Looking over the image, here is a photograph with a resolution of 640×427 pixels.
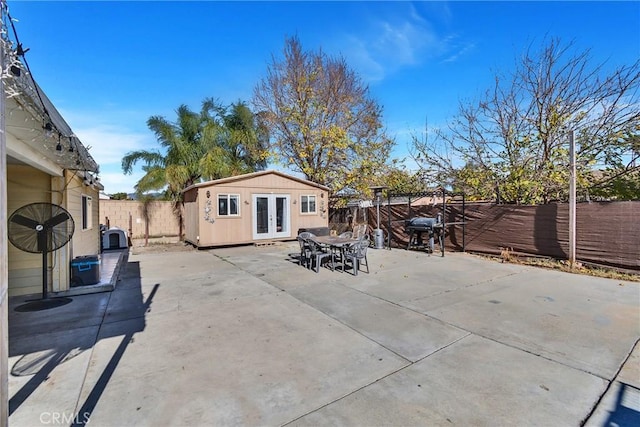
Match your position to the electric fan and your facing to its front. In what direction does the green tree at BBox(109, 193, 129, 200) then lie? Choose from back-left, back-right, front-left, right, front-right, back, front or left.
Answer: back

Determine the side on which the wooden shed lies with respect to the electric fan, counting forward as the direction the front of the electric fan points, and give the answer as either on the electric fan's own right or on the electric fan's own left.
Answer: on the electric fan's own left

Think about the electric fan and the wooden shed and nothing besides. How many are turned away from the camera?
0

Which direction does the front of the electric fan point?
toward the camera

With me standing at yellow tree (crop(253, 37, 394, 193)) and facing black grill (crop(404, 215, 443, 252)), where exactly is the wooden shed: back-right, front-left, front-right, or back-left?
front-right

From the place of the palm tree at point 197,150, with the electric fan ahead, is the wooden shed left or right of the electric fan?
left

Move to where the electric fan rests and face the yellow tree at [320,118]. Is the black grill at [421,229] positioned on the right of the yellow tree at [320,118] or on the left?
right

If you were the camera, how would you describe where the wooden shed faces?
facing the viewer and to the right of the viewer

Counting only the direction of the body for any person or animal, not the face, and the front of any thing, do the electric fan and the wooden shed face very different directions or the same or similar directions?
same or similar directions
